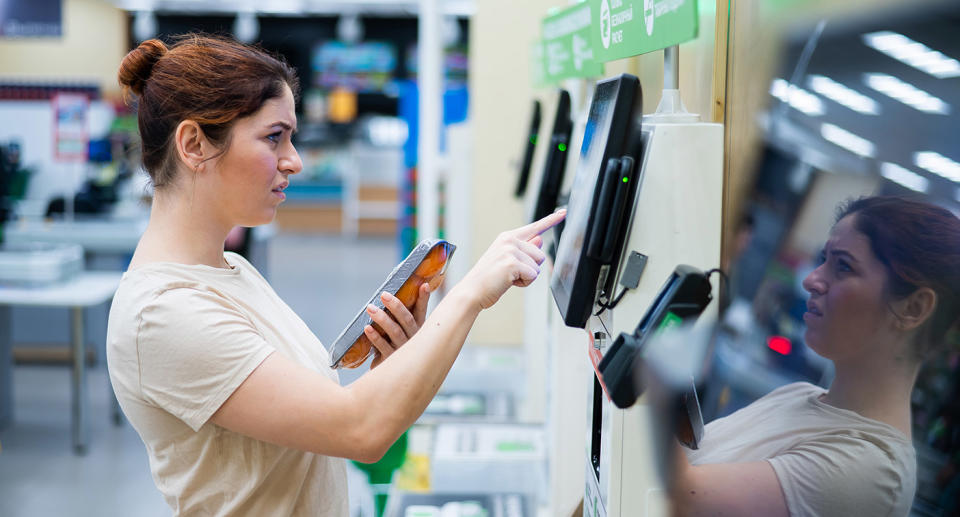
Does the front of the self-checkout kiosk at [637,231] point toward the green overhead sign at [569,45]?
no

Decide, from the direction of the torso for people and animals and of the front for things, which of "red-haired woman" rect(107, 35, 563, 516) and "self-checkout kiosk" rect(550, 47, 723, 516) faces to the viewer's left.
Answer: the self-checkout kiosk

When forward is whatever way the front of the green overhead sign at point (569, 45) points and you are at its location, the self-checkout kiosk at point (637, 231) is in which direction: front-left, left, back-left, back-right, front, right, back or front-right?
front-left

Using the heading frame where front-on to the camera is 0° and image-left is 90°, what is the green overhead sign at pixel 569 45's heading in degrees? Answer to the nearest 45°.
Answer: approximately 45°

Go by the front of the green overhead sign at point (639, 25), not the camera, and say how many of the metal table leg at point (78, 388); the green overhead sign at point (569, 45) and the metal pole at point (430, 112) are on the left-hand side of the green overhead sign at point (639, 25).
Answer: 0

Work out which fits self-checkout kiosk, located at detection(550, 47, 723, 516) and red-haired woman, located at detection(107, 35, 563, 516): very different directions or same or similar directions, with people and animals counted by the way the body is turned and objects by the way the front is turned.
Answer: very different directions

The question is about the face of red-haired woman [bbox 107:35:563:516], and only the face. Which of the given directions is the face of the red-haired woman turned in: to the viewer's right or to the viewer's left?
to the viewer's right

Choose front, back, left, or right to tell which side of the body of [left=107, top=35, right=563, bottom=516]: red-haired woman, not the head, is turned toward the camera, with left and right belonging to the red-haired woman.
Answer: right

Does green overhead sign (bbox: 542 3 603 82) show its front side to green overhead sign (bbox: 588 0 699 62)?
no

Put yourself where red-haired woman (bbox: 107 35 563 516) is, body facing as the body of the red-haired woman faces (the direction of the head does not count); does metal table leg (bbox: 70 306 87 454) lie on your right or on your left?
on your left

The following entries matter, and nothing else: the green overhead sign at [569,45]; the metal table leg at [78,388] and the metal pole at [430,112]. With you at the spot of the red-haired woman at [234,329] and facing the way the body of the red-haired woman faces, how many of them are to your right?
0

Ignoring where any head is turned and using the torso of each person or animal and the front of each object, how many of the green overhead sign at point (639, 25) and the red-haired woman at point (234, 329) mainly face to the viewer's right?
1

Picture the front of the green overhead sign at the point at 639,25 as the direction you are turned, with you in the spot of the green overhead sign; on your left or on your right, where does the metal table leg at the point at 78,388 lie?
on your right

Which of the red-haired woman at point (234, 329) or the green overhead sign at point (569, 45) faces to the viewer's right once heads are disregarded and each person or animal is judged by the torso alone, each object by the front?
the red-haired woman

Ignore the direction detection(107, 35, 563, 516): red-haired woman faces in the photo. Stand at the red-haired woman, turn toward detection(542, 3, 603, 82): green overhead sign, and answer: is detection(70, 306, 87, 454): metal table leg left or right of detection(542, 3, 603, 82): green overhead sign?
left

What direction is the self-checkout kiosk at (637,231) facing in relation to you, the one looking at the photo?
facing to the left of the viewer

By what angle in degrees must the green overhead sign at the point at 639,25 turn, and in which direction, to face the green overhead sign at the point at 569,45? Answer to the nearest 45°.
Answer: approximately 135° to its right

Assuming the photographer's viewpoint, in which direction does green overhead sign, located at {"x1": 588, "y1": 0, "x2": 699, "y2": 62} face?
facing the viewer and to the left of the viewer
